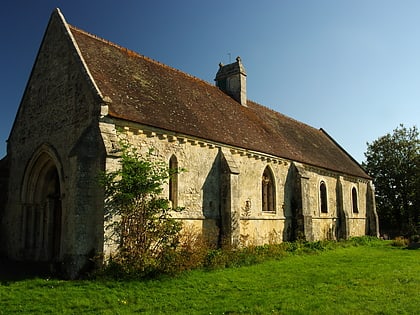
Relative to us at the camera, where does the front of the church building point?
facing the viewer and to the left of the viewer

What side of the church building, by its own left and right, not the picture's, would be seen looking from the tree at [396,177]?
back
